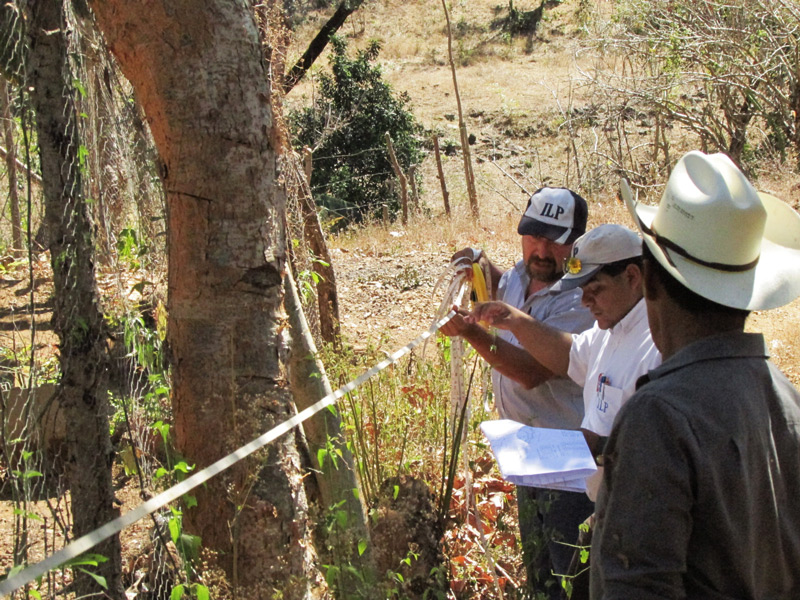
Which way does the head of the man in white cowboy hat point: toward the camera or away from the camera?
away from the camera

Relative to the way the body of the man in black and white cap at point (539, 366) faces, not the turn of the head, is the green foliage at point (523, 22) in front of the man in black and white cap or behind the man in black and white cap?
behind

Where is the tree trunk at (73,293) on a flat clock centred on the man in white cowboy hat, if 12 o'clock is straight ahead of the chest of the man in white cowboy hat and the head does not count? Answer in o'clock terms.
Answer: The tree trunk is roughly at 11 o'clock from the man in white cowboy hat.

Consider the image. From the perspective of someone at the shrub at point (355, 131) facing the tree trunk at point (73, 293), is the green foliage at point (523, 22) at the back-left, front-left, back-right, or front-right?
back-left

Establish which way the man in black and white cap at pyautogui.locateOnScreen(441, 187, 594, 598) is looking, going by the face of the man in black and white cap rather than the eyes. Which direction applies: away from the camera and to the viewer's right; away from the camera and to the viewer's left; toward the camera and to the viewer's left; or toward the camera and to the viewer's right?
toward the camera and to the viewer's left

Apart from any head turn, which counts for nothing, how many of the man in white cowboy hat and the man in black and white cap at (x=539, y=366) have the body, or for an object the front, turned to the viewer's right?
0

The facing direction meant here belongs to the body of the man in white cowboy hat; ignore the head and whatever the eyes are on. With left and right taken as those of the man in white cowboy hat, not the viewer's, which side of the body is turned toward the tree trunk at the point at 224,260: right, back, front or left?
front

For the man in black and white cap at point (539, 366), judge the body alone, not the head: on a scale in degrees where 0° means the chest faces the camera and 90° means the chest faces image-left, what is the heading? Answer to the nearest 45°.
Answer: approximately 45°

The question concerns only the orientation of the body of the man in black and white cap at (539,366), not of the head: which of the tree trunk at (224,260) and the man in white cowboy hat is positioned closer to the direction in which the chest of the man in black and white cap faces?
the tree trunk

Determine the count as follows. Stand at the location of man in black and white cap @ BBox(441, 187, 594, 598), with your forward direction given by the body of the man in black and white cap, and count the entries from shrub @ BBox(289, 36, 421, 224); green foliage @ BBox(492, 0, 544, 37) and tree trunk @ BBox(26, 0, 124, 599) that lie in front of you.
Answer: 1

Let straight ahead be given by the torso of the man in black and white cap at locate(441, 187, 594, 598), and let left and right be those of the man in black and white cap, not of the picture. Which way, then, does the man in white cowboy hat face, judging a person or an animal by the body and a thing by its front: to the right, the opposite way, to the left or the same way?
to the right

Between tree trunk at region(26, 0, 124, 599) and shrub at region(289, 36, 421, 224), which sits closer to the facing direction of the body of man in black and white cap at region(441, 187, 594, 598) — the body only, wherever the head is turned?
the tree trunk

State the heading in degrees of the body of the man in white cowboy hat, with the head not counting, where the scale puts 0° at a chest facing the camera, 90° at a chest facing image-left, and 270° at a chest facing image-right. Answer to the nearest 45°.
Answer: approximately 135°
